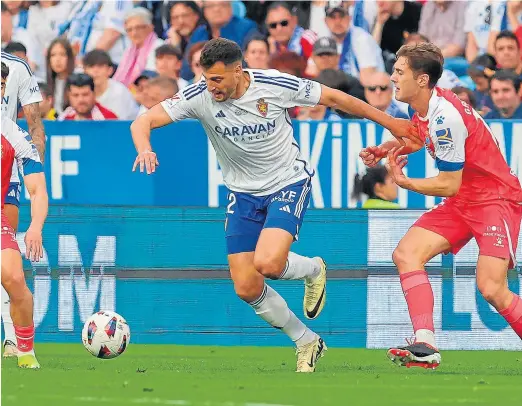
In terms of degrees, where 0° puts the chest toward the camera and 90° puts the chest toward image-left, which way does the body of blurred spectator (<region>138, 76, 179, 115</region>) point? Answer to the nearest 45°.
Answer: approximately 45°

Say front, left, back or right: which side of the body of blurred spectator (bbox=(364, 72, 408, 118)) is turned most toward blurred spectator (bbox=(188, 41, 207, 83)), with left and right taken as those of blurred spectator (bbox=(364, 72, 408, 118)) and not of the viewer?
right

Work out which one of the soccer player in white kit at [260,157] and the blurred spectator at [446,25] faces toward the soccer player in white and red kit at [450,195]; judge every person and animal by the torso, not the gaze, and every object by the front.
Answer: the blurred spectator

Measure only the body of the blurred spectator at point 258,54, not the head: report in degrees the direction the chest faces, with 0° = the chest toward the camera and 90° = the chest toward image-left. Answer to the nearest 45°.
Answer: approximately 0°

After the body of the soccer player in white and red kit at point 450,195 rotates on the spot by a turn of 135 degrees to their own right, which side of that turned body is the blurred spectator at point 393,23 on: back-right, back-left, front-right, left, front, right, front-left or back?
front-left

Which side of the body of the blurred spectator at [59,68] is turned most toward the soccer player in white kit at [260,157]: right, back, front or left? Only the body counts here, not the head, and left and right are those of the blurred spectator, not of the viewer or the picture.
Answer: front

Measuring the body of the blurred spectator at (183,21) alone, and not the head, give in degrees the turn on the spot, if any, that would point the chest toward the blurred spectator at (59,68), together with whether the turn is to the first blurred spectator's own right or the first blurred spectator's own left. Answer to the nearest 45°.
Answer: approximately 45° to the first blurred spectator's own right

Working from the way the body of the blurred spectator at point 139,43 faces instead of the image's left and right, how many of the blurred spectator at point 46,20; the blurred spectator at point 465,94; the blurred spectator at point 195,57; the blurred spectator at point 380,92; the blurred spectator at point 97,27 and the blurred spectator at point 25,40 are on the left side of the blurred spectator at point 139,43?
3
